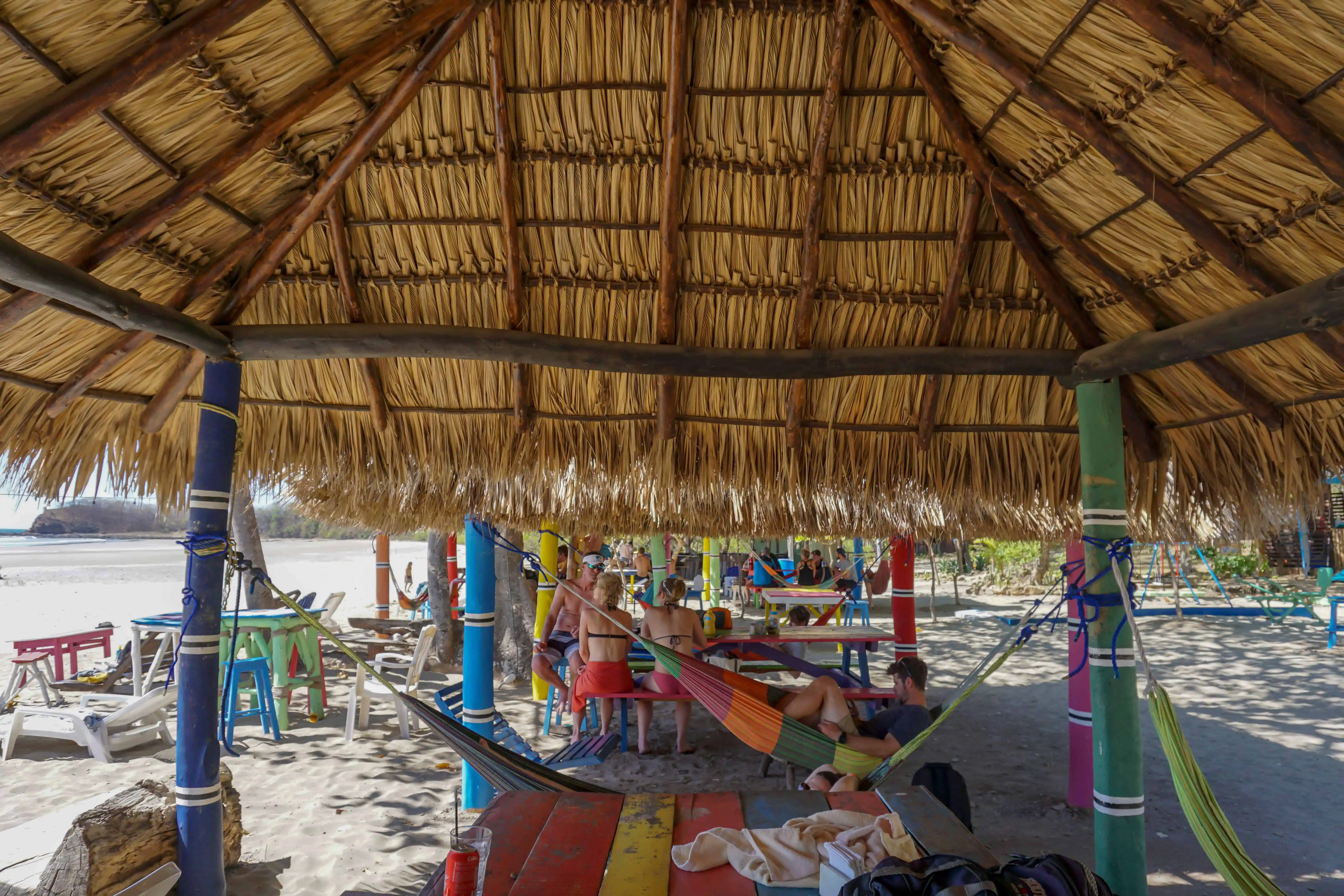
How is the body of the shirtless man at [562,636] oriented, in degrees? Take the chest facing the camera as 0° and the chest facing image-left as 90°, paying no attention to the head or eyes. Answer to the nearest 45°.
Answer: approximately 0°

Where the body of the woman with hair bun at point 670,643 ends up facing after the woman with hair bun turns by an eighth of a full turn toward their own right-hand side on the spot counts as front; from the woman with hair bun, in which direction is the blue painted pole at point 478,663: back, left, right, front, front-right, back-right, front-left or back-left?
back

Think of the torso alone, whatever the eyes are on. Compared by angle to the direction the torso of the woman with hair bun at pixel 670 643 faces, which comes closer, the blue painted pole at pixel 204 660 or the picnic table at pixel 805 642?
the picnic table

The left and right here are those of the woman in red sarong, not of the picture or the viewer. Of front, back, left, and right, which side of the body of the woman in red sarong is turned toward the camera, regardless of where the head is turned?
back

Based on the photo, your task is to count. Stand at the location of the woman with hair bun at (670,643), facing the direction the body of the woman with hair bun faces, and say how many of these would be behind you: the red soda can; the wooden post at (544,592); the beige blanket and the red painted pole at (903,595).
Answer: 2

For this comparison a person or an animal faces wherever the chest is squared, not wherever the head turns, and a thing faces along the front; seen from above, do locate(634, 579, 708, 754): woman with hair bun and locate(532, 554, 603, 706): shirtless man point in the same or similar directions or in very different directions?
very different directions

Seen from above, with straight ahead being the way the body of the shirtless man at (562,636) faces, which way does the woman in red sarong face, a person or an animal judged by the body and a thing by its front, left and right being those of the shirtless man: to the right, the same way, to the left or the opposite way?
the opposite way

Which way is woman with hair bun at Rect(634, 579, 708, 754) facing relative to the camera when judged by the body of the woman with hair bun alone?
away from the camera

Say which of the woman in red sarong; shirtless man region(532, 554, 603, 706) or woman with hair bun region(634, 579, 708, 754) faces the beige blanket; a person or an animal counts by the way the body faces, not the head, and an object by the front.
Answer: the shirtless man

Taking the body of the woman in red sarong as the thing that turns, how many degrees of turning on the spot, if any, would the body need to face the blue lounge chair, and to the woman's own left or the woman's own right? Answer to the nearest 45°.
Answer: approximately 180°
